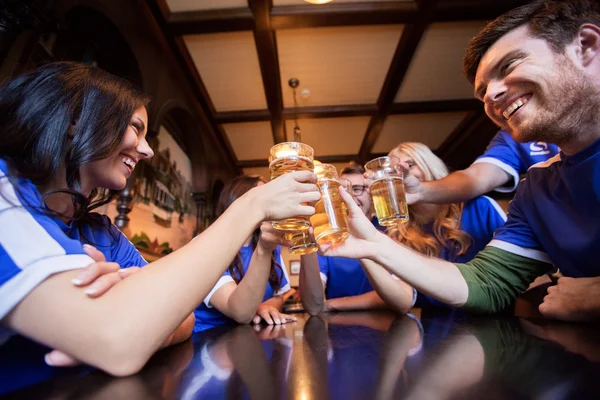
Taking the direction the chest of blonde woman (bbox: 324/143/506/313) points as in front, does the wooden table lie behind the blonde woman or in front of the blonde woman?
in front

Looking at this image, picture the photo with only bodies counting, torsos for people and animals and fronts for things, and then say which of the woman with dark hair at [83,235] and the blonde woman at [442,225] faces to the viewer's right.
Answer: the woman with dark hair

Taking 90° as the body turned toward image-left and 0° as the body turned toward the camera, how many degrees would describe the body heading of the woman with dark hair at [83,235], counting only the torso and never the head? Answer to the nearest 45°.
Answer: approximately 270°

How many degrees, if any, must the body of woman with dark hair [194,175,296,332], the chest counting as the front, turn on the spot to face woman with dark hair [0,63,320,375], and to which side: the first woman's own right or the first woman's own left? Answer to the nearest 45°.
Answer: approximately 90° to the first woman's own right

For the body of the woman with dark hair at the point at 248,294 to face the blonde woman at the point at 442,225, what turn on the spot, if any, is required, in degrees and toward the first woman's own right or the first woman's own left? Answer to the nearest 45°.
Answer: approximately 45° to the first woman's own left

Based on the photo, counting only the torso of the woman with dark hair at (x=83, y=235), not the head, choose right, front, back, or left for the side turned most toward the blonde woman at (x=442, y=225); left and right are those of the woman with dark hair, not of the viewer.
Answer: front

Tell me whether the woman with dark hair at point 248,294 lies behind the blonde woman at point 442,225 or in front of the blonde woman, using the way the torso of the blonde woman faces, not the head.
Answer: in front

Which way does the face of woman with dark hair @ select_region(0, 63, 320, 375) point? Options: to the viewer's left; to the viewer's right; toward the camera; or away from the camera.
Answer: to the viewer's right

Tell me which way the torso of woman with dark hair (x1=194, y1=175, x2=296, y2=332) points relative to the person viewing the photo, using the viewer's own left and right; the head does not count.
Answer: facing the viewer and to the right of the viewer

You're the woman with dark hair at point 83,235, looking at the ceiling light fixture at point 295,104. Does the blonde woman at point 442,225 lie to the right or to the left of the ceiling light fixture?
right

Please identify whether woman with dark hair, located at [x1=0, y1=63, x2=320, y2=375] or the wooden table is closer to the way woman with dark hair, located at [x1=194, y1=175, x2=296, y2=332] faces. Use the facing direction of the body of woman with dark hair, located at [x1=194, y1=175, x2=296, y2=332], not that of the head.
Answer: the wooden table

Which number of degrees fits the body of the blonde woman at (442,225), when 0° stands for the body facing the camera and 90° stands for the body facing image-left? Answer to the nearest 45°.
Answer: approximately 45°

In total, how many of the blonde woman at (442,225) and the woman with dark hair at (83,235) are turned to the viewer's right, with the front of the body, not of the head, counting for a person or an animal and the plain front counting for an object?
1
